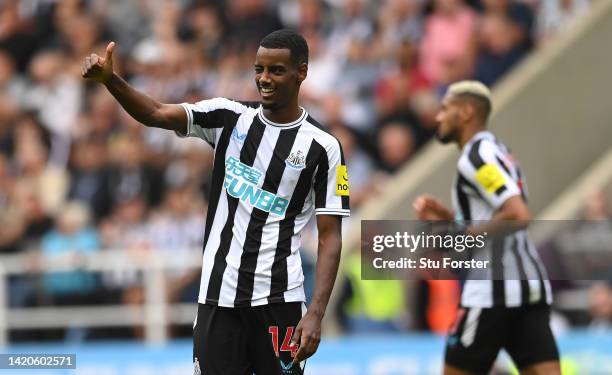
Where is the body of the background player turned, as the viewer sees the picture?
to the viewer's left

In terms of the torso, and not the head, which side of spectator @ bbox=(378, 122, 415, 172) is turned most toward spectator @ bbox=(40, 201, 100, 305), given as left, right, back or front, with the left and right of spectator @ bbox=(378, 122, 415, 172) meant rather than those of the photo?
right

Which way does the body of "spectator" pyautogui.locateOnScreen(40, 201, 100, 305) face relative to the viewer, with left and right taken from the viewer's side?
facing the viewer

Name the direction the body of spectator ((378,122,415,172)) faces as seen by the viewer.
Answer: toward the camera

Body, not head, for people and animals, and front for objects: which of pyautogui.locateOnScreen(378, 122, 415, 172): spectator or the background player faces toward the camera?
the spectator

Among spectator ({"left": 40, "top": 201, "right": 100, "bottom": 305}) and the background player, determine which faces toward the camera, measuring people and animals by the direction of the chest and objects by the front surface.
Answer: the spectator

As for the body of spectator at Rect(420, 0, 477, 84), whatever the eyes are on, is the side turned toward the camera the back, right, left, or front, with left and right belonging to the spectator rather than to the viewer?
front

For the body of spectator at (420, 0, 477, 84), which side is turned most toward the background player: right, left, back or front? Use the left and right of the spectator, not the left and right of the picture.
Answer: front

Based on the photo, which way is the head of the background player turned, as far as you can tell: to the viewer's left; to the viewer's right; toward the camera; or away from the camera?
to the viewer's left

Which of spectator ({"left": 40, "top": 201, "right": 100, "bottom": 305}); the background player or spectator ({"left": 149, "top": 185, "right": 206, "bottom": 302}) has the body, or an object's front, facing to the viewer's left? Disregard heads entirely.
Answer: the background player

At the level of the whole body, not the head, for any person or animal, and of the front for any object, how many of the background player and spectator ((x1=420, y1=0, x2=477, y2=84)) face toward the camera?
1

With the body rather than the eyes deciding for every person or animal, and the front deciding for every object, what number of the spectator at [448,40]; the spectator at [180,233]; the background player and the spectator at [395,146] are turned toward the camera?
3

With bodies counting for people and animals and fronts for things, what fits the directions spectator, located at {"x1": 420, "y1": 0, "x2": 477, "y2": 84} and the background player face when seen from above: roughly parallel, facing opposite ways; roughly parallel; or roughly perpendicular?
roughly perpendicular

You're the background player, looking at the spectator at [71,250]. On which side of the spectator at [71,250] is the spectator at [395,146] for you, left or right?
right
